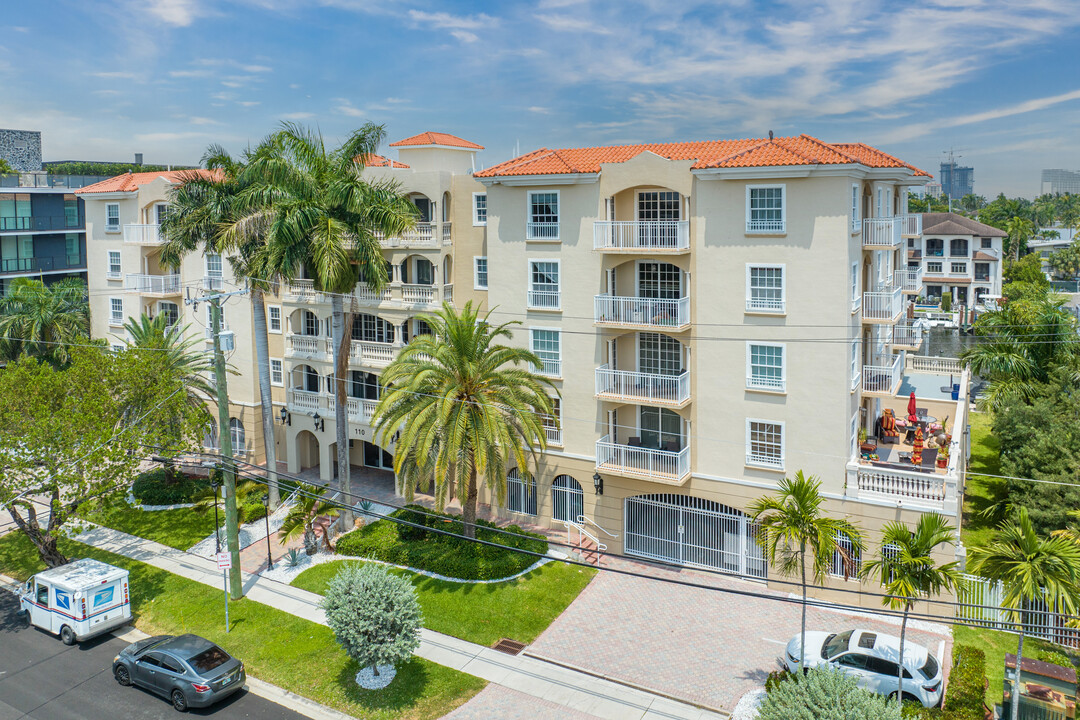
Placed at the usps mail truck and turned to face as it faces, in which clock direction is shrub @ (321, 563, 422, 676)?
The shrub is roughly at 6 o'clock from the usps mail truck.

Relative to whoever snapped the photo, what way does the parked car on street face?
facing away from the viewer and to the left of the viewer

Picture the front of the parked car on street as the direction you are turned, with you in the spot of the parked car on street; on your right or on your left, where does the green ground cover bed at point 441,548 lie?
on your right

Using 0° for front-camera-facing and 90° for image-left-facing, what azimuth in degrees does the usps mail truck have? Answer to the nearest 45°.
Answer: approximately 135°

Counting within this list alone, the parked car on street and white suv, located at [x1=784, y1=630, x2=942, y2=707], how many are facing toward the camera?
0

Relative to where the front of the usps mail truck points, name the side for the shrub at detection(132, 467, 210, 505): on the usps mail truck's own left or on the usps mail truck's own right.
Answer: on the usps mail truck's own right

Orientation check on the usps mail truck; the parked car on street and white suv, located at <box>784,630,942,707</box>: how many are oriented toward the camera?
0
